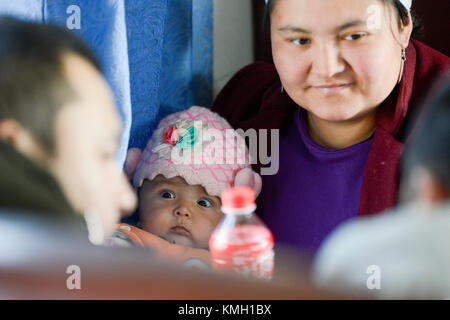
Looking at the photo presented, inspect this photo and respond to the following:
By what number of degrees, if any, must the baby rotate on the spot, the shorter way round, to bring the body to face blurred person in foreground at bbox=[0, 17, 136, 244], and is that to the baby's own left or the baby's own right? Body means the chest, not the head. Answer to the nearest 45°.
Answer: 0° — they already face them

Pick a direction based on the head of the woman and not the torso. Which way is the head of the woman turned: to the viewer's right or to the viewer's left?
to the viewer's left

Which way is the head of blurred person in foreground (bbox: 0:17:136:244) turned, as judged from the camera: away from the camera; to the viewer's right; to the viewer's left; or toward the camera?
to the viewer's right

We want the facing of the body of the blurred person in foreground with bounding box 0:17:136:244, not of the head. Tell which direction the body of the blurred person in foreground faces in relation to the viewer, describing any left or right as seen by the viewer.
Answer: facing to the right of the viewer

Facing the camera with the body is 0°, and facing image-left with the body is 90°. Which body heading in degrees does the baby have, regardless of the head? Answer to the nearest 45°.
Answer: approximately 0°

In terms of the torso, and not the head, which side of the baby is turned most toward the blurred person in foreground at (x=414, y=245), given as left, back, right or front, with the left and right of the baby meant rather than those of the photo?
front

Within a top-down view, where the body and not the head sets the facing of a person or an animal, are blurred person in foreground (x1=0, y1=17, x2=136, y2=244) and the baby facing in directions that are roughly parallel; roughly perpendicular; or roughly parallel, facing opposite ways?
roughly perpendicular
